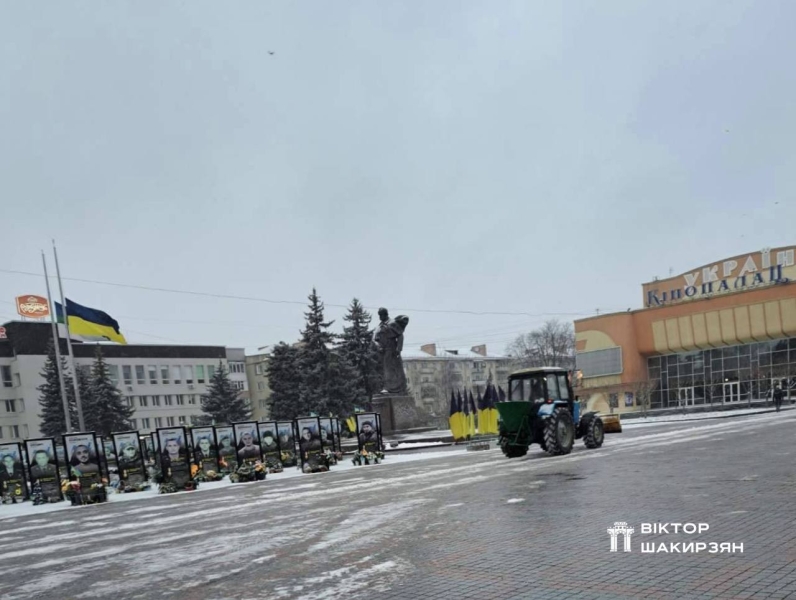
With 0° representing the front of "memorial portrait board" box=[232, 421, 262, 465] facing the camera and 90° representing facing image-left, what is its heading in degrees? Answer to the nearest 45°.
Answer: approximately 0°

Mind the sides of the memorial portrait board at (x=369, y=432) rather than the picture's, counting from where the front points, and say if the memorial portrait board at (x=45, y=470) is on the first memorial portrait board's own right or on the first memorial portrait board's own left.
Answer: on the first memorial portrait board's own right

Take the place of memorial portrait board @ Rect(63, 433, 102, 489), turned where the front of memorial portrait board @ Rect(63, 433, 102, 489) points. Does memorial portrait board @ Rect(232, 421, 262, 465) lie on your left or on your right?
on your left

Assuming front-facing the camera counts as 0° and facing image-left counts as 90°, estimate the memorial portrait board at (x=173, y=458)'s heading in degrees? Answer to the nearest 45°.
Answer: approximately 0°

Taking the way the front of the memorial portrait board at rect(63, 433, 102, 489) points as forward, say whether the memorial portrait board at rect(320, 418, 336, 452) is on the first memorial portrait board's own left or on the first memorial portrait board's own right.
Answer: on the first memorial portrait board's own left

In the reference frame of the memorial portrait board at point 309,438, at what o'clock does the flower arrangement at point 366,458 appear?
The flower arrangement is roughly at 9 o'clock from the memorial portrait board.

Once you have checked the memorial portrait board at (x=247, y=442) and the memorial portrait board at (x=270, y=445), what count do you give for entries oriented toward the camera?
2
